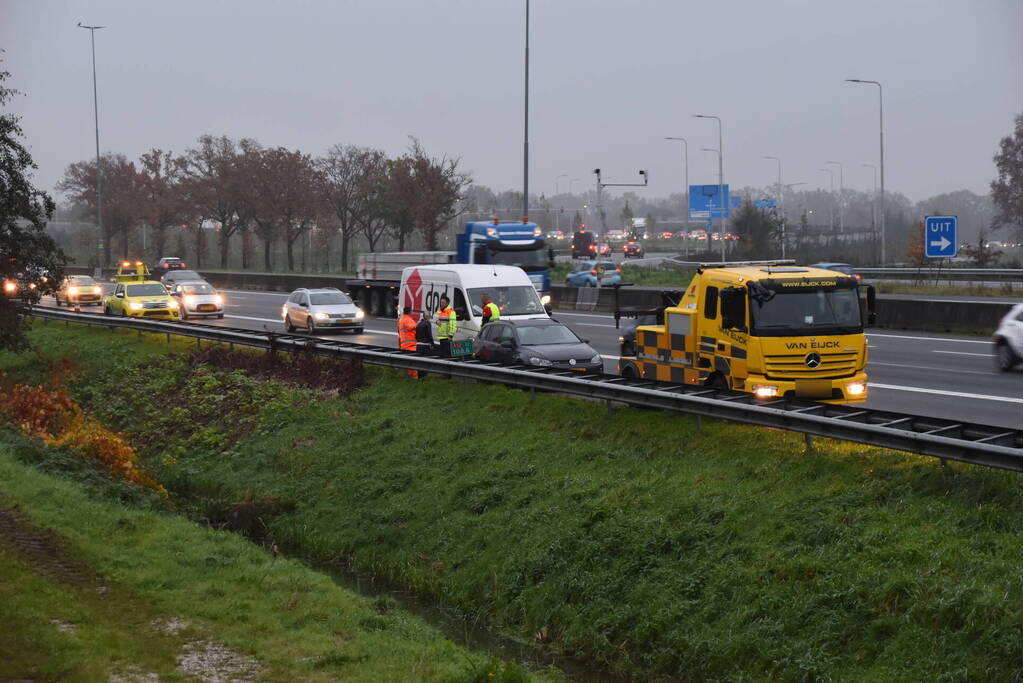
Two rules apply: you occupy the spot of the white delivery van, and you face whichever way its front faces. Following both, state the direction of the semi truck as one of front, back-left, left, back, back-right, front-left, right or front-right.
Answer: back-left

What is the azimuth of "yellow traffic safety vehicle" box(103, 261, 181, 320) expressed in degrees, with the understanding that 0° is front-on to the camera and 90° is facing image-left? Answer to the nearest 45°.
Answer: approximately 315°

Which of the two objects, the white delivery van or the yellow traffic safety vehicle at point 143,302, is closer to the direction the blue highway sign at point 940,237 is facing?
the white delivery van

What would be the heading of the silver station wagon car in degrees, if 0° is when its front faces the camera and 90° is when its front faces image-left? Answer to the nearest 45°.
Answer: approximately 315°

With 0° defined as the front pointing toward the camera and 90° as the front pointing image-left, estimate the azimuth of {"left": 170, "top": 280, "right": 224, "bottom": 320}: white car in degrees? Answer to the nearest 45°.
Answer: approximately 315°

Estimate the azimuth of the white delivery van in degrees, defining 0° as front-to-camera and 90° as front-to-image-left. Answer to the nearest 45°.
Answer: approximately 315°
